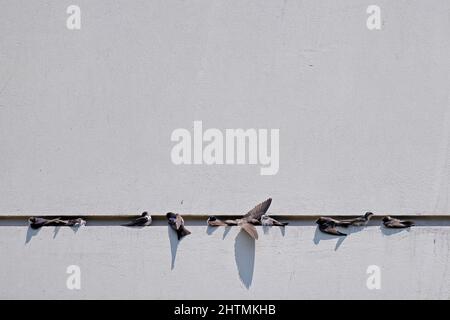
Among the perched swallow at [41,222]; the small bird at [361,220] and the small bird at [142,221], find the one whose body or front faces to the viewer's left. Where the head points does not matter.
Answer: the perched swallow

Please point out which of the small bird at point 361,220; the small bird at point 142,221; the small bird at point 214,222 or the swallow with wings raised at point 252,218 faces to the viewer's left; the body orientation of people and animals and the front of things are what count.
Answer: the small bird at point 214,222

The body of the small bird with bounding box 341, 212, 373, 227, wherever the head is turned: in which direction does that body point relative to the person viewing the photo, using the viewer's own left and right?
facing to the right of the viewer

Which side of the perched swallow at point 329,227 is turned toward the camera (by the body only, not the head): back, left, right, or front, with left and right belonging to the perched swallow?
left

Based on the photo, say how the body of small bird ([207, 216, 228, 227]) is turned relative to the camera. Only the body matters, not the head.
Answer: to the viewer's left

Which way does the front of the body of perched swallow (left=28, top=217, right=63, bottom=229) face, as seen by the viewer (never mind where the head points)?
to the viewer's left
